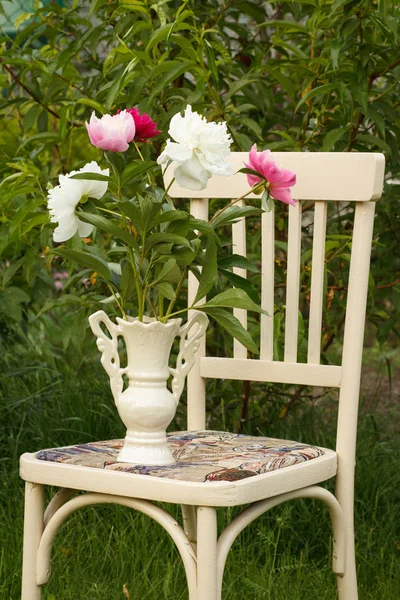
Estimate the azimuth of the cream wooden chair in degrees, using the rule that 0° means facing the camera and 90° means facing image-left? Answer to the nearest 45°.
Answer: approximately 45°
